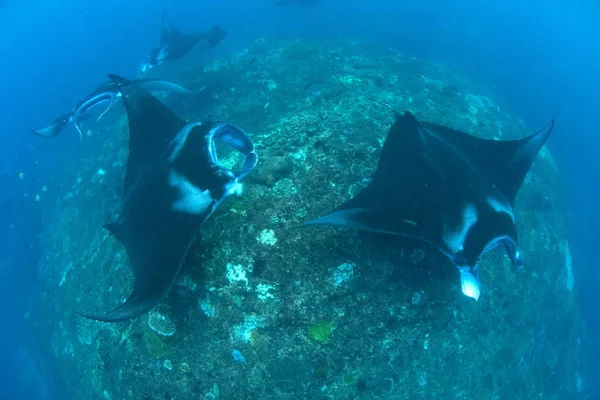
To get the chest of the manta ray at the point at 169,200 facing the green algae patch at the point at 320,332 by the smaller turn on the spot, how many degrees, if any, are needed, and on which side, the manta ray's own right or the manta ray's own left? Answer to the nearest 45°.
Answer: approximately 45° to the manta ray's own right

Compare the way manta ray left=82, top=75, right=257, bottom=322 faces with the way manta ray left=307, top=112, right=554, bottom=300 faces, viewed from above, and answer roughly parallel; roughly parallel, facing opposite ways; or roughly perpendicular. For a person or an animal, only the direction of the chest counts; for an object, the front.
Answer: roughly perpendicular

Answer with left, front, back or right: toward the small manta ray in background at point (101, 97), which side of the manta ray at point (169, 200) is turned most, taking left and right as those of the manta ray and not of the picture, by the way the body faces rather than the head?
left

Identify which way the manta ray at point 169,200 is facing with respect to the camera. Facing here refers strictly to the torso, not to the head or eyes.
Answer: to the viewer's right

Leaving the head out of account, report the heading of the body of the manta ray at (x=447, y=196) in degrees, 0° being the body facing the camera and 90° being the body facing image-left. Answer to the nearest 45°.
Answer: approximately 315°

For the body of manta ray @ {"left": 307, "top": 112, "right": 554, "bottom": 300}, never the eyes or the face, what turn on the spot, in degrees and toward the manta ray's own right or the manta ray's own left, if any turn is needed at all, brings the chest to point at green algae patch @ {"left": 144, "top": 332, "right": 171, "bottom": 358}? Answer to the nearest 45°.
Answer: approximately 90° to the manta ray's own right

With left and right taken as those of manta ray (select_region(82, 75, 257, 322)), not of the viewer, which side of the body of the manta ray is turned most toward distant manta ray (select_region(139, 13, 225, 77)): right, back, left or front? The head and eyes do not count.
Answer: left

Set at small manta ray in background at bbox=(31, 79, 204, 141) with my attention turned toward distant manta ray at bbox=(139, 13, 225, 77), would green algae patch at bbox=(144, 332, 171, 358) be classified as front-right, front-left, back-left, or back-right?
back-right
